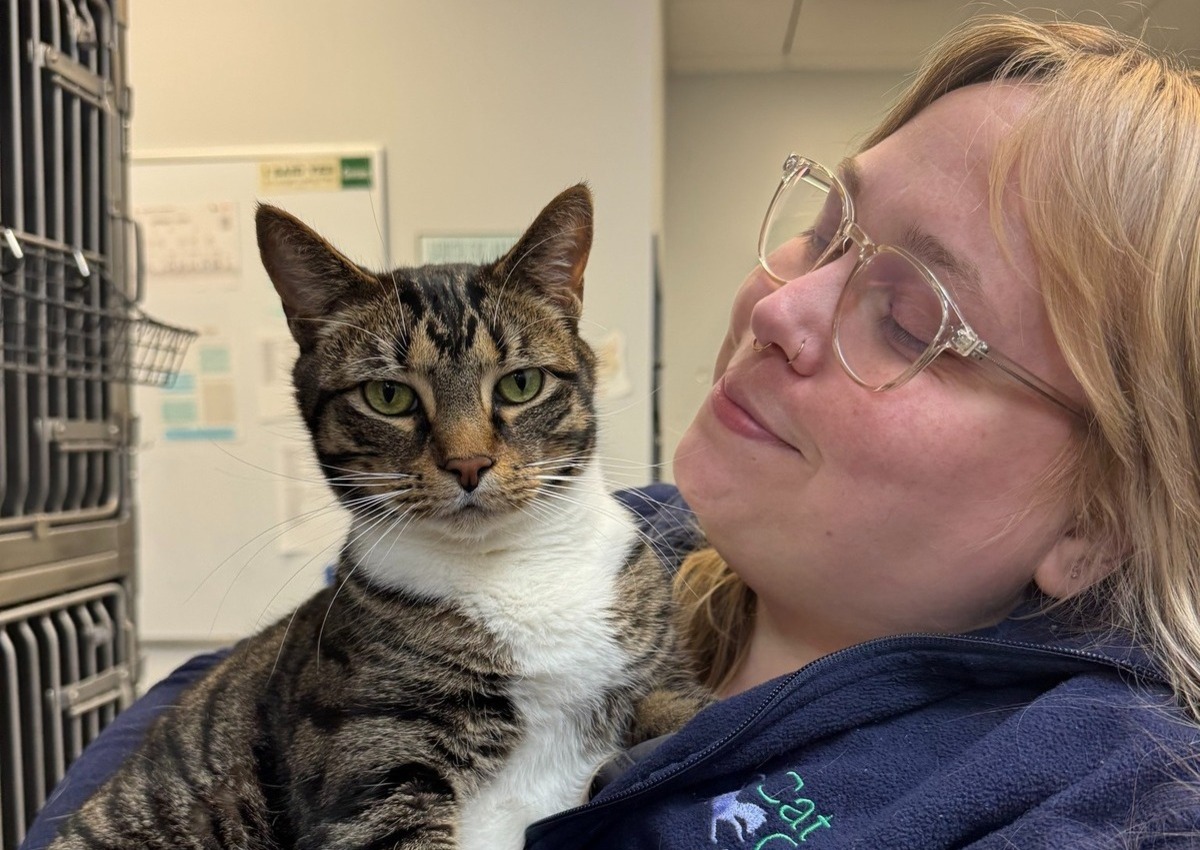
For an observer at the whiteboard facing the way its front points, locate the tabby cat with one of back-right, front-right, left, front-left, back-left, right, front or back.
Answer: front

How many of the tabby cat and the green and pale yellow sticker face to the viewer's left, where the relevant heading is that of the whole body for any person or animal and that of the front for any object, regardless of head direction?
0

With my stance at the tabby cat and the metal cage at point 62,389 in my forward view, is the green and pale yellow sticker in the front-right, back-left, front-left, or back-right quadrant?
front-right

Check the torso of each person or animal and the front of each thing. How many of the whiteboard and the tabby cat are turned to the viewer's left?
0

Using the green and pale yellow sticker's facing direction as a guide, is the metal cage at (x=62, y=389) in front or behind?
in front

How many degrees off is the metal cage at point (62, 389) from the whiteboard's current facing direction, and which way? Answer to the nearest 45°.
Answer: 0° — it already faces it

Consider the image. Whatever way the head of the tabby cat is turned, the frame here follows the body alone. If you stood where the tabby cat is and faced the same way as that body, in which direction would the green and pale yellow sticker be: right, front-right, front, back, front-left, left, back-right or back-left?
back-left

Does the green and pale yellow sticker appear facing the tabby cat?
yes

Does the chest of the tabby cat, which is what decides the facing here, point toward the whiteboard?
no

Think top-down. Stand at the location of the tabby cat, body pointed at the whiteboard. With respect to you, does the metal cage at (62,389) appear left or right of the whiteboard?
left

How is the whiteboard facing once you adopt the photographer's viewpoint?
facing the viewer
